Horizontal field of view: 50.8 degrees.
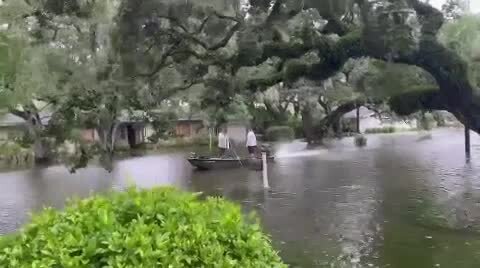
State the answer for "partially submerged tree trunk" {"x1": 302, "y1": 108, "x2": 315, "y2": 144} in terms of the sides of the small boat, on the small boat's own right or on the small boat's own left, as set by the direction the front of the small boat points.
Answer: on the small boat's own right

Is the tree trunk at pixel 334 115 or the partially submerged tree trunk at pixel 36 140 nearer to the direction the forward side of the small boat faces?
the partially submerged tree trunk

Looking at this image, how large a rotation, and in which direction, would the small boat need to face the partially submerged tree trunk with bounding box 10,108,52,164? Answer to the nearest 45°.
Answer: approximately 45° to its right

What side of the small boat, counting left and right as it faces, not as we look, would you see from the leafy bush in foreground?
left

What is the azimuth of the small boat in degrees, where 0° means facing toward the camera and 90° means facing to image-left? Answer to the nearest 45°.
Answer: approximately 90°

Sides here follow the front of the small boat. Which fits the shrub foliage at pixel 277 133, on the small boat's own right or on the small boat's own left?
on the small boat's own right

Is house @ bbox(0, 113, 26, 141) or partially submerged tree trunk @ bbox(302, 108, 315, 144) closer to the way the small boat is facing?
the house

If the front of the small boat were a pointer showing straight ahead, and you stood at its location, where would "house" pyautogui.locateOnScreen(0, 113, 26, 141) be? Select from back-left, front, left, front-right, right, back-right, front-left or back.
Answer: front-right

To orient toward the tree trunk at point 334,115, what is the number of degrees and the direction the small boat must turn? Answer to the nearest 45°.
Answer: approximately 135° to its right
